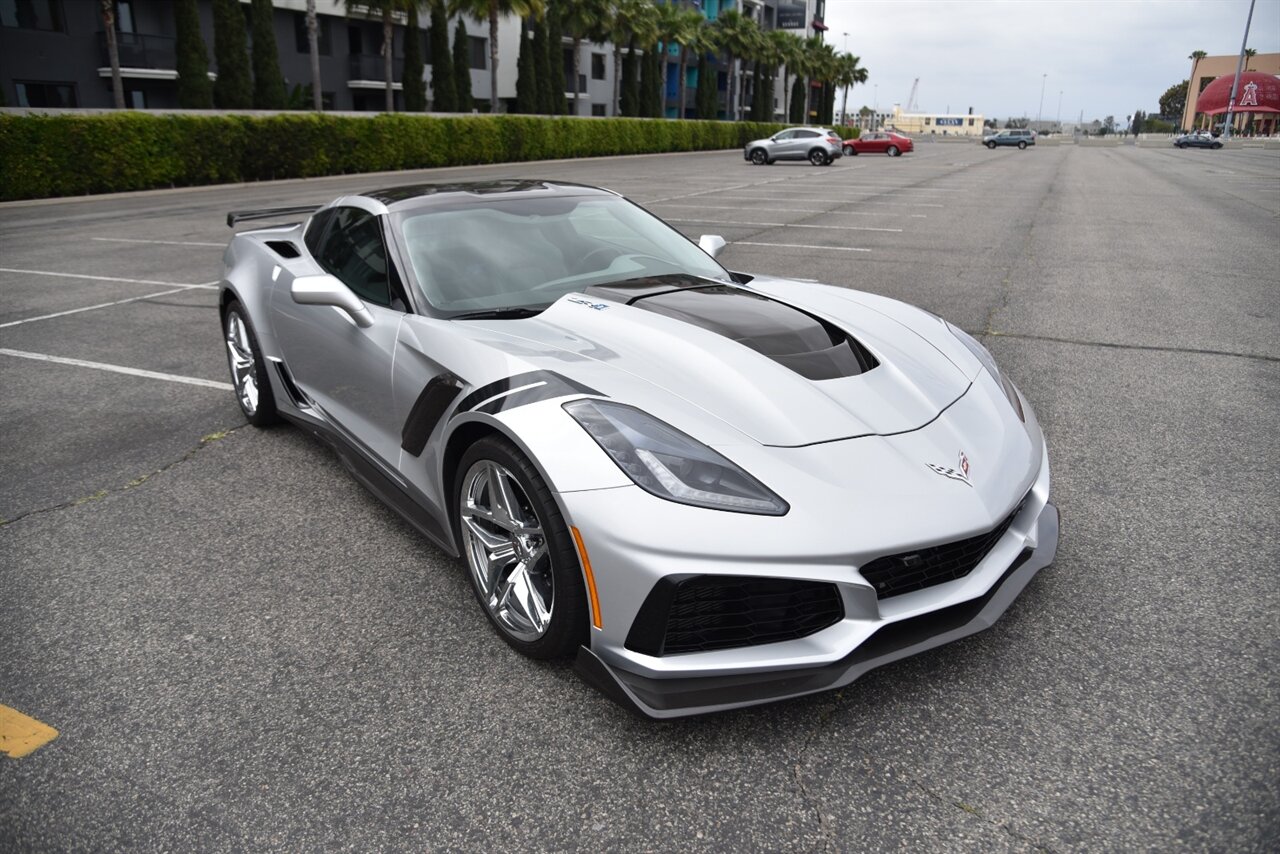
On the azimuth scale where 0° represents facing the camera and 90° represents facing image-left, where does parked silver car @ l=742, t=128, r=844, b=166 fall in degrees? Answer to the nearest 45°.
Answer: approximately 90°

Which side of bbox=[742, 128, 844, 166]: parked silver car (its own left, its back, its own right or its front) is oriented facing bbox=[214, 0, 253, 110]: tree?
front

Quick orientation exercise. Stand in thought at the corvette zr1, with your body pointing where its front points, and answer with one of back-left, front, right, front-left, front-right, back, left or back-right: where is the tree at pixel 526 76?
back-left

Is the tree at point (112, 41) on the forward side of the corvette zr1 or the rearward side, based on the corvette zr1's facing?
on the rearward side

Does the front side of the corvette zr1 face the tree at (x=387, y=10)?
no

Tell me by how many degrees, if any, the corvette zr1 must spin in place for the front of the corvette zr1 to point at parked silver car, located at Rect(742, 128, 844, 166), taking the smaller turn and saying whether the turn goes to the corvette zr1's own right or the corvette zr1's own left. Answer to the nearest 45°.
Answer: approximately 135° to the corvette zr1's own left

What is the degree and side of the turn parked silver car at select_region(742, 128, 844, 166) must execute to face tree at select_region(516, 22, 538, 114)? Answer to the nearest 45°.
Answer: approximately 45° to its right

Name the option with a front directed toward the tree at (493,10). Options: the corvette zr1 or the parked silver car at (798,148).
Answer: the parked silver car

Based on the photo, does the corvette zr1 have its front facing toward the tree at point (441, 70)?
no

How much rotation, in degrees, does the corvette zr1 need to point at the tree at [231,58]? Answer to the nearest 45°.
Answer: approximately 180°

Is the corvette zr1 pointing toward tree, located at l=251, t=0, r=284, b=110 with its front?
no

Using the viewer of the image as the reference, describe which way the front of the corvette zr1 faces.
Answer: facing the viewer and to the right of the viewer

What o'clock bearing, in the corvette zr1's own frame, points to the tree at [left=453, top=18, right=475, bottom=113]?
The tree is roughly at 7 o'clock from the corvette zr1.

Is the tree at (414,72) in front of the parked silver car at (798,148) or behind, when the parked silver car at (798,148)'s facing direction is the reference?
in front

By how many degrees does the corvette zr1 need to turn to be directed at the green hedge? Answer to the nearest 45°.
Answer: approximately 180°
